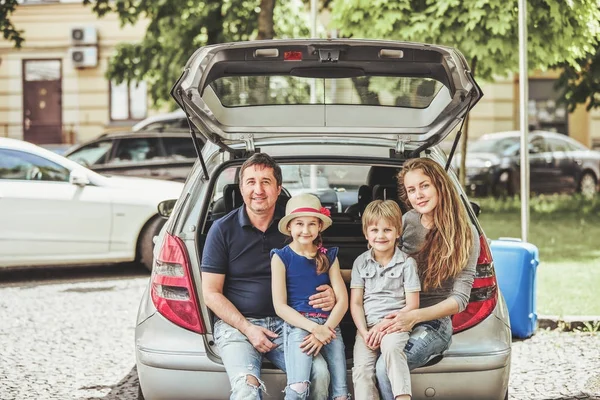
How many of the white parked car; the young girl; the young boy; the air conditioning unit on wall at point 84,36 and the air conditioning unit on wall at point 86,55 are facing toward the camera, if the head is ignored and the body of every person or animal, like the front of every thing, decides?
4

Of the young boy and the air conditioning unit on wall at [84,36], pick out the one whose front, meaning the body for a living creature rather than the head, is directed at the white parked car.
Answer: the air conditioning unit on wall

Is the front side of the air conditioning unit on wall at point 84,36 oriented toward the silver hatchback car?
yes

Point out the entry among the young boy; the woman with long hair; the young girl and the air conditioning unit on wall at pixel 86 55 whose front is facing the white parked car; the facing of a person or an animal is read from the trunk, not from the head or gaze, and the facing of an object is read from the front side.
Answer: the air conditioning unit on wall

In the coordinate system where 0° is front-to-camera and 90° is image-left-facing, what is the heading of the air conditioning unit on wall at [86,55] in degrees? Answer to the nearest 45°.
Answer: approximately 0°

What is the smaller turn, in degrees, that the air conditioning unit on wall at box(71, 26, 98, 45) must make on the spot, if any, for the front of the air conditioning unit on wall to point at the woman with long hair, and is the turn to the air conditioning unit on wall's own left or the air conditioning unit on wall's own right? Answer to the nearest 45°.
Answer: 0° — it already faces them

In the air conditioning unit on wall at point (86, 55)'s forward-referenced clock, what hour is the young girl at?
The young girl is roughly at 12 o'clock from the air conditioning unit on wall.

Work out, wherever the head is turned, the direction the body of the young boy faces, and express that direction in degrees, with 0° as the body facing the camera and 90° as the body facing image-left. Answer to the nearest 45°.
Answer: approximately 0°
